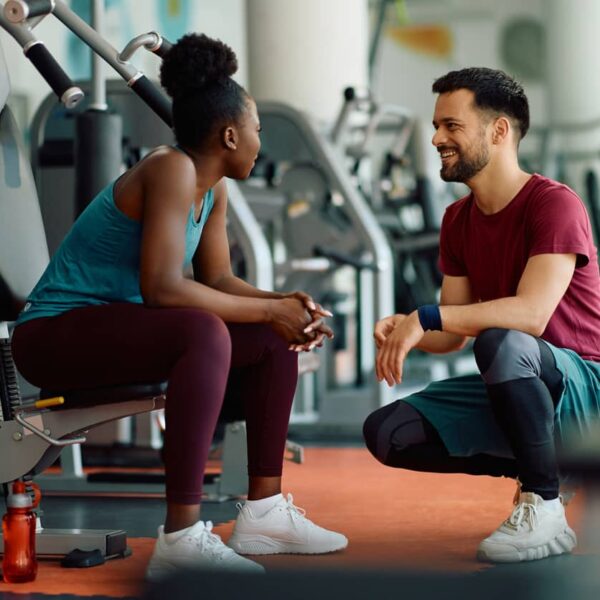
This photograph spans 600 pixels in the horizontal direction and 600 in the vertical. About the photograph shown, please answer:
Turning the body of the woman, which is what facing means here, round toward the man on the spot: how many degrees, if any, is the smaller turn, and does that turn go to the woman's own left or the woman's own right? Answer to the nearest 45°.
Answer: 0° — they already face them

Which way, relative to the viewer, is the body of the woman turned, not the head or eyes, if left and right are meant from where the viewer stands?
facing to the right of the viewer

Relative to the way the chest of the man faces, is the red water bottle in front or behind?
in front

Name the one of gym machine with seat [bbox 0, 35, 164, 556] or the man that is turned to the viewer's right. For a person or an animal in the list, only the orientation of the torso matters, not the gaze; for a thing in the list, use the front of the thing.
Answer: the gym machine with seat

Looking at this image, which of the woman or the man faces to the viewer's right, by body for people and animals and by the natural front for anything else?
the woman

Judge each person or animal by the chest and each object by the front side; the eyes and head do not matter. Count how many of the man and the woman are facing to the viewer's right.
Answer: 1

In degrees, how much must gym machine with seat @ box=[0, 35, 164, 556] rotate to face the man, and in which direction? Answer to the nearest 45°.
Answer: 0° — it already faces them

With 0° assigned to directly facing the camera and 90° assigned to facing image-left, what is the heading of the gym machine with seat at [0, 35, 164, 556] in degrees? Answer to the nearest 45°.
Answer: approximately 270°
